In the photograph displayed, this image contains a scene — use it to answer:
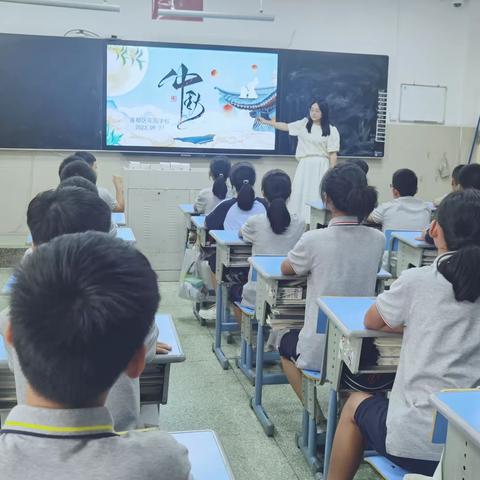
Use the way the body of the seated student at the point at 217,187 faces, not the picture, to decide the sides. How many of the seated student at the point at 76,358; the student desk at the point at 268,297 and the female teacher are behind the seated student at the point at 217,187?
2

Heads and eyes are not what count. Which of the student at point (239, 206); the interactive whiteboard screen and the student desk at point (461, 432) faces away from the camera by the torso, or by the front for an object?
the student

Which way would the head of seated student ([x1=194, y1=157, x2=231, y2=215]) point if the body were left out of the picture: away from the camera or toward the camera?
away from the camera

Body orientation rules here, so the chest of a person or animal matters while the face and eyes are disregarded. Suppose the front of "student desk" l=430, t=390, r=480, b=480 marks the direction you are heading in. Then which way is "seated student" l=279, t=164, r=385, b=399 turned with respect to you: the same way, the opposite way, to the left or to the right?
the opposite way

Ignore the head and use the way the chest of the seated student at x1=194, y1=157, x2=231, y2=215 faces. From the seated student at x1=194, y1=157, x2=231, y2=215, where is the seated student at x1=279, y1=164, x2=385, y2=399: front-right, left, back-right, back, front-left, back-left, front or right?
back

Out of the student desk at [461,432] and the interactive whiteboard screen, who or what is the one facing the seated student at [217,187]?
the interactive whiteboard screen

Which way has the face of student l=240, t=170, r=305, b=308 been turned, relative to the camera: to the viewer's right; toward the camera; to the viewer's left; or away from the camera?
away from the camera

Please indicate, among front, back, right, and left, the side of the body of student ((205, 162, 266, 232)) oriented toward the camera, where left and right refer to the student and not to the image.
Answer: back

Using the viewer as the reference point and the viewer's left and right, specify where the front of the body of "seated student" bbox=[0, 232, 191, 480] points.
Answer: facing away from the viewer

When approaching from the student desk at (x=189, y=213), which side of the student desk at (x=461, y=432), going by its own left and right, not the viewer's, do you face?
back

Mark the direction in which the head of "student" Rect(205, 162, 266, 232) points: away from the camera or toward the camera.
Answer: away from the camera

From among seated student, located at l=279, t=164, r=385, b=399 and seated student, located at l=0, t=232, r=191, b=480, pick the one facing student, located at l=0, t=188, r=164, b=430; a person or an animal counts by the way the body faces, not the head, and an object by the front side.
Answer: seated student, located at l=0, t=232, r=191, b=480

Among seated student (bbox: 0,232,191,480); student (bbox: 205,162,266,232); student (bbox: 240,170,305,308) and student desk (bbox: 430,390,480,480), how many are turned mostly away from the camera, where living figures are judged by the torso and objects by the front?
3

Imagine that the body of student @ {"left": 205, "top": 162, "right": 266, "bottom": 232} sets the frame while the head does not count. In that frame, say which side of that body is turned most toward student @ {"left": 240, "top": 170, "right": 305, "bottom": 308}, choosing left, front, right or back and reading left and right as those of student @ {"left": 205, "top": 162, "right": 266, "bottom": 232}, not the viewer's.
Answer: back
